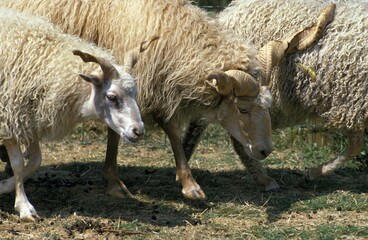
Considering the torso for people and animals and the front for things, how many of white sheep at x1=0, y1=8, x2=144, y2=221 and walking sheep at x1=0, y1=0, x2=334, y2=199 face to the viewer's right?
2

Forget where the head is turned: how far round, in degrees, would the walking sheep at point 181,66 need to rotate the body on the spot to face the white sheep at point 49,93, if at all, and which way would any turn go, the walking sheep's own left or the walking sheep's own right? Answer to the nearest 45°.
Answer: approximately 135° to the walking sheep's own right

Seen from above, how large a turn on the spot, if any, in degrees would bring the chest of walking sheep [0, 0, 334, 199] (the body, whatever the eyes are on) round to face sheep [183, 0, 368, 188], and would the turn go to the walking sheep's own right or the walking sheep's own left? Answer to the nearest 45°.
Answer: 0° — it already faces it

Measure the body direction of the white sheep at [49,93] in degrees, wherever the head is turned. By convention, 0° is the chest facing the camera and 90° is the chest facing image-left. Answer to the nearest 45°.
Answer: approximately 270°

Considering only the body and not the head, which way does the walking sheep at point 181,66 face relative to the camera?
to the viewer's right
